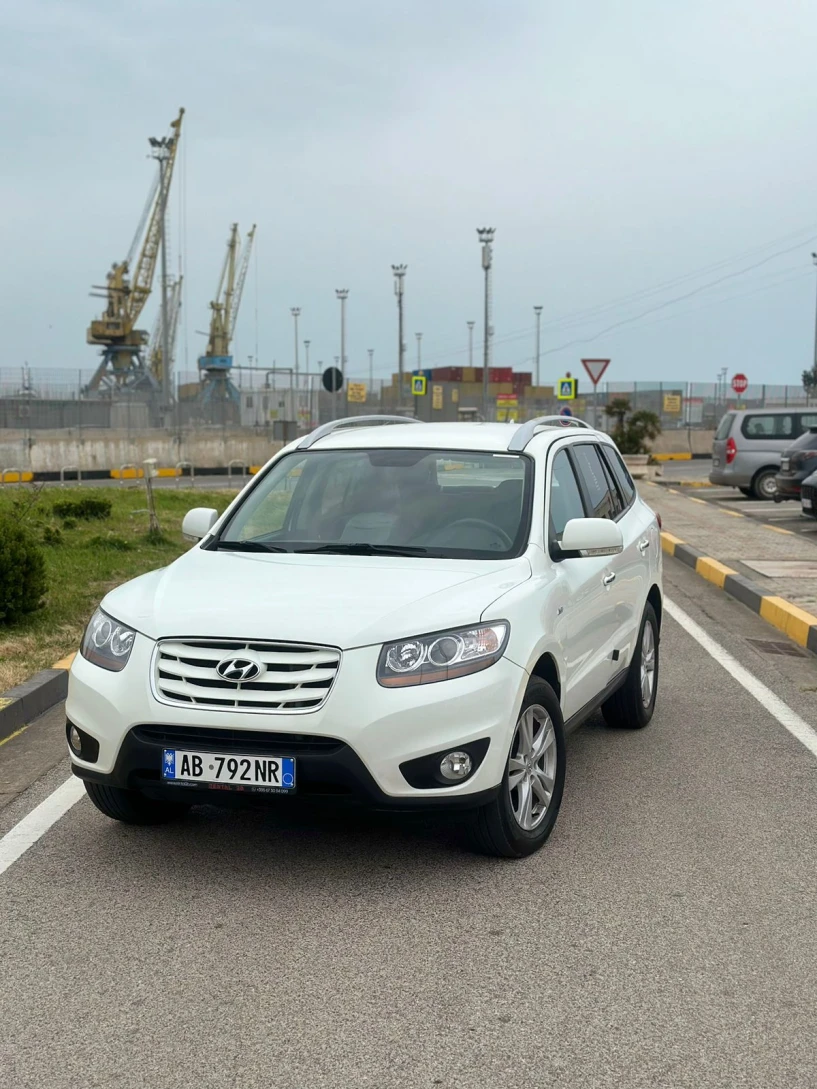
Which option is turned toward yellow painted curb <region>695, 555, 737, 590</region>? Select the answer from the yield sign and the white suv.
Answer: the yield sign

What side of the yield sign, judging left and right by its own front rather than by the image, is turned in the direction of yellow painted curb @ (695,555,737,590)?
front

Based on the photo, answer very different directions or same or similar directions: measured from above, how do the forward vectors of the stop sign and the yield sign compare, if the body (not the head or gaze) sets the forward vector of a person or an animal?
same or similar directions

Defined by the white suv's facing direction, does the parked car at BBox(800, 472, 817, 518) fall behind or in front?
behind

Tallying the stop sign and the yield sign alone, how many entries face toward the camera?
2

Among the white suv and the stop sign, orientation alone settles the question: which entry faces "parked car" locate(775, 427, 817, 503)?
the stop sign

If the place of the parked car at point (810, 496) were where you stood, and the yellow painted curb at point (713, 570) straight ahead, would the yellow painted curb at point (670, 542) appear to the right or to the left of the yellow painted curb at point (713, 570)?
right

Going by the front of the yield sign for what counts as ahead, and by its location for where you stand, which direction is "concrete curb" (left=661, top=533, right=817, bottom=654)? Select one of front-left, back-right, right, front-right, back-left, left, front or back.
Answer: front

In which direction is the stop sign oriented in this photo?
toward the camera

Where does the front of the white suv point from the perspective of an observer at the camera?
facing the viewer and to the left of the viewer

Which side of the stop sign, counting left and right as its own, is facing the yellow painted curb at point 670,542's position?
front

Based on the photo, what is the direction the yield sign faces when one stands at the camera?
facing the viewer

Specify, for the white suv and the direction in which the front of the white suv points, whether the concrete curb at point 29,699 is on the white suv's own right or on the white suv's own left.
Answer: on the white suv's own right

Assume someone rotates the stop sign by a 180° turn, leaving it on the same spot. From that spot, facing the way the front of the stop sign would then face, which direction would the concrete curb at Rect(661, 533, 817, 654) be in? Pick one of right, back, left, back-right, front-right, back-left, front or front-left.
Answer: back

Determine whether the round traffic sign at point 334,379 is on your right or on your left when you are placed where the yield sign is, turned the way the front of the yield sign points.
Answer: on your right

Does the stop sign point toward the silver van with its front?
yes

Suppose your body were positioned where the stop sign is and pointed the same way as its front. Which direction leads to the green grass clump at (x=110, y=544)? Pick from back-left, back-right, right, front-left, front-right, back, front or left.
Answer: front

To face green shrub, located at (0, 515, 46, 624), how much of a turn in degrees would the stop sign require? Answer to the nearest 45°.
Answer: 0° — it already faces it

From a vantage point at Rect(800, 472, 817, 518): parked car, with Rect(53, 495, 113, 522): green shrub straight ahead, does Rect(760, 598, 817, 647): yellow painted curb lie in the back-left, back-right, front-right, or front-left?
front-left
